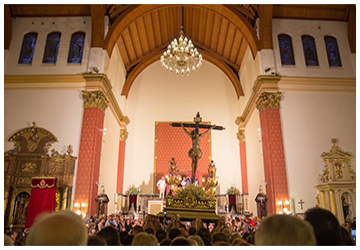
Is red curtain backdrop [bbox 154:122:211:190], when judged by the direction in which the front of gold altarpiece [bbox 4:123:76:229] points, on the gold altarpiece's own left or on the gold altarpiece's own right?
on the gold altarpiece's own left

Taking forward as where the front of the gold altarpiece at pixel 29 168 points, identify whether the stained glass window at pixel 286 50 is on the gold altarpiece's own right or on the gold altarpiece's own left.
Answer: on the gold altarpiece's own left

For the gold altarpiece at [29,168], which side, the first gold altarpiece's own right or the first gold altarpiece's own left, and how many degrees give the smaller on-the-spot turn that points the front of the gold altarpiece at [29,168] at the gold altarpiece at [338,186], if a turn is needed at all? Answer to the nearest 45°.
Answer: approximately 45° to the first gold altarpiece's own left

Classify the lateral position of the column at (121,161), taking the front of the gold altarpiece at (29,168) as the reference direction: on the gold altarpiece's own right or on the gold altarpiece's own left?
on the gold altarpiece's own left

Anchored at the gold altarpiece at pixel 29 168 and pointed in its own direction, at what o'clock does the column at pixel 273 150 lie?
The column is roughly at 10 o'clock from the gold altarpiece.
